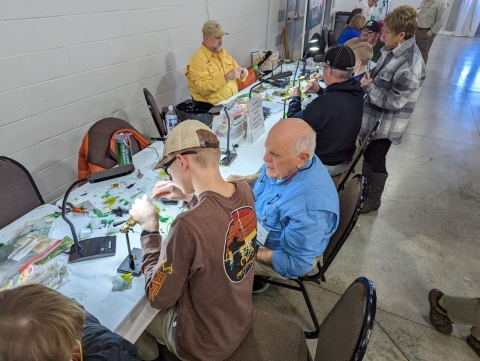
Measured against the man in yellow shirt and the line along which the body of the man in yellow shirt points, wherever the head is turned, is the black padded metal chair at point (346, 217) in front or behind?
in front

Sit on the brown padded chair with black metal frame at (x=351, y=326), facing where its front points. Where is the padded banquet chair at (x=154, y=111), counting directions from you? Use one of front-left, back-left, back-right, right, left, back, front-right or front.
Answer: right

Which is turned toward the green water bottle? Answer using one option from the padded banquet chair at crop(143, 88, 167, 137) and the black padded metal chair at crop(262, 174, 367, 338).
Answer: the black padded metal chair

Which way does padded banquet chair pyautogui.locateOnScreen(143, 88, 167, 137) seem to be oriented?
to the viewer's right

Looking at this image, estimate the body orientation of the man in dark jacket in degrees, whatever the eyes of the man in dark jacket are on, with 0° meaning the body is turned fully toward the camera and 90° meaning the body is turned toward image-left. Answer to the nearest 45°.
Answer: approximately 135°

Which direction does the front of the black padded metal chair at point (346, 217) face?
to the viewer's left

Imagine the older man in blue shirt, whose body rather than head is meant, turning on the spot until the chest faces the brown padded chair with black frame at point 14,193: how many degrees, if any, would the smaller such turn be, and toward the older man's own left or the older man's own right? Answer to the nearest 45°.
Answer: approximately 45° to the older man's own right

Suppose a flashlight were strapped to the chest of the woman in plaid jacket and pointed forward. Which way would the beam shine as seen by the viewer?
to the viewer's left

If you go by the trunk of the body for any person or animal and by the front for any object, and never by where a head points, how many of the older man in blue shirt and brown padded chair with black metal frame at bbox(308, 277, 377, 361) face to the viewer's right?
0

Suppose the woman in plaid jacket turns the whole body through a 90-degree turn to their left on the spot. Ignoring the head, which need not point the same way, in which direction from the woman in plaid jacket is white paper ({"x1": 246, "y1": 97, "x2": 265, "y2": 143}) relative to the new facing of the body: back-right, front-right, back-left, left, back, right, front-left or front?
front-right

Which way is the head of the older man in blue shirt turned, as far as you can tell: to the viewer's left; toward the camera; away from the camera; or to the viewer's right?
to the viewer's left

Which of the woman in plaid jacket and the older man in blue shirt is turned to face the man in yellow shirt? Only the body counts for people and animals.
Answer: the woman in plaid jacket

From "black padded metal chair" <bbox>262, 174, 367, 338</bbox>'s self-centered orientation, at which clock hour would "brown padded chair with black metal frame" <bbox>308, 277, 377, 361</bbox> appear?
"brown padded chair with black metal frame" <bbox>308, 277, 377, 361</bbox> is roughly at 9 o'clock from "black padded metal chair" <bbox>262, 174, 367, 338</bbox>.

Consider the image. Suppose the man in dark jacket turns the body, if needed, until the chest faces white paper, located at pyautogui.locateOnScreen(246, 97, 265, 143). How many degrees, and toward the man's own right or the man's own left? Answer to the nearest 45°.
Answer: approximately 45° to the man's own left

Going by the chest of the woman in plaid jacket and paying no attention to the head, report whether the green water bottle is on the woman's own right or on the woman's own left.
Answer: on the woman's own left

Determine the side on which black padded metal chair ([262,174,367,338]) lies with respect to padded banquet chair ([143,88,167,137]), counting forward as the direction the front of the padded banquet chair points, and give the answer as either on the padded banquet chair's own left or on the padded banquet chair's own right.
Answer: on the padded banquet chair's own right

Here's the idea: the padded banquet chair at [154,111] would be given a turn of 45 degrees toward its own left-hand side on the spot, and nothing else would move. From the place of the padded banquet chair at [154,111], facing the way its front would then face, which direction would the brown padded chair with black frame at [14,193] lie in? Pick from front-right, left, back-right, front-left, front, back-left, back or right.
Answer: back
